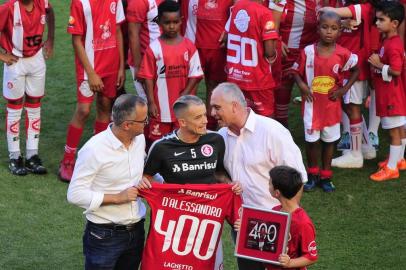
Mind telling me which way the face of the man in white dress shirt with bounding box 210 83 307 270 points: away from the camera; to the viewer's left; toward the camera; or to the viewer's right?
to the viewer's left

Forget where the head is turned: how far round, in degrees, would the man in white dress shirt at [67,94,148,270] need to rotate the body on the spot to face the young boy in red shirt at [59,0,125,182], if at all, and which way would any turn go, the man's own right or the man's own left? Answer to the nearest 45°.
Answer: approximately 135° to the man's own left

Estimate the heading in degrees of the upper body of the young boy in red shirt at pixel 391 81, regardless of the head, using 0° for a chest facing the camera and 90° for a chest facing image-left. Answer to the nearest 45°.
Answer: approximately 90°

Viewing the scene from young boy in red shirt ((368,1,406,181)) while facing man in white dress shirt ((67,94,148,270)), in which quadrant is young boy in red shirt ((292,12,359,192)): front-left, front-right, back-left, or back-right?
front-right

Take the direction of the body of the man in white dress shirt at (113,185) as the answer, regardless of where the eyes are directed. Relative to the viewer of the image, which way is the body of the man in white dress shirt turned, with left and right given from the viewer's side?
facing the viewer and to the right of the viewer

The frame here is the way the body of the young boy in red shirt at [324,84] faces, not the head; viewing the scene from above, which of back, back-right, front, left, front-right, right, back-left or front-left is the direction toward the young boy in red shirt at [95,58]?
right

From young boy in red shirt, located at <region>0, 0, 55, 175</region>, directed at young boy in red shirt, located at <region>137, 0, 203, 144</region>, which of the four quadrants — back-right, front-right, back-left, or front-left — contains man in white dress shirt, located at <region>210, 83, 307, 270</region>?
front-right

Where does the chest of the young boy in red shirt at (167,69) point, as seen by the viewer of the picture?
toward the camera

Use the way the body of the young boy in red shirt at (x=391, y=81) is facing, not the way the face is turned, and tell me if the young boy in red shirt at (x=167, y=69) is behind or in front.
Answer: in front

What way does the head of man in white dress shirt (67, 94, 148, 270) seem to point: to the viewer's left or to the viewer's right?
to the viewer's right

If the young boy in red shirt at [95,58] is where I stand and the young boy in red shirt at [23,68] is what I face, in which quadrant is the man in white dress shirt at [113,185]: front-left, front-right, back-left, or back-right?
back-left

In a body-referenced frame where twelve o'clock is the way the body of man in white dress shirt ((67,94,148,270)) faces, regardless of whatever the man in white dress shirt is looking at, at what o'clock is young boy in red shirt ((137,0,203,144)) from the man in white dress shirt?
The young boy in red shirt is roughly at 8 o'clock from the man in white dress shirt.

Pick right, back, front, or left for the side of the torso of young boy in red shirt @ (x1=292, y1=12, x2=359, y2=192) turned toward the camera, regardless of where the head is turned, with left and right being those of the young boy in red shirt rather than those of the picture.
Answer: front
